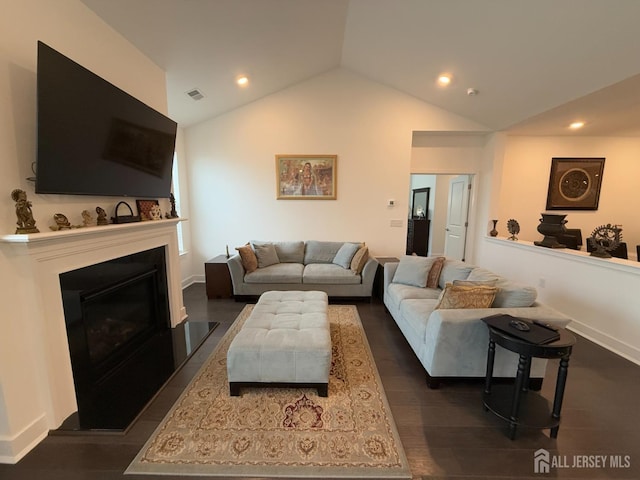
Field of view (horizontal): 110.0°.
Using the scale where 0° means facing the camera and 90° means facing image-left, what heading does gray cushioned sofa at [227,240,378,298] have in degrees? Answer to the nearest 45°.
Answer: approximately 0°

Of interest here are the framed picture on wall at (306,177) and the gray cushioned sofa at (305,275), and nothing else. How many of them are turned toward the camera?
2

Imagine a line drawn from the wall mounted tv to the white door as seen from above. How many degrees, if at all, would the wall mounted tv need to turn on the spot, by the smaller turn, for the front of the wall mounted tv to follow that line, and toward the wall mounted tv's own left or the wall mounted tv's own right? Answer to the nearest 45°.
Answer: approximately 45° to the wall mounted tv's own left

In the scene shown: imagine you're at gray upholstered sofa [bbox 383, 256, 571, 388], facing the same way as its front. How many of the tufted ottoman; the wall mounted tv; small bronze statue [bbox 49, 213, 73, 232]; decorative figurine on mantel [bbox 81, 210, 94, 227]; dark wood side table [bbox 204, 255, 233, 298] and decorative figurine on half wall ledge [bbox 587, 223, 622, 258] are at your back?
1

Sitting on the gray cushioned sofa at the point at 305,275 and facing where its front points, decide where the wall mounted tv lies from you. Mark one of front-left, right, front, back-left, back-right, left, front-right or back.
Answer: front-right

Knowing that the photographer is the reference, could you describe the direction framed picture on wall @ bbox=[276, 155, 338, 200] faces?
facing the viewer

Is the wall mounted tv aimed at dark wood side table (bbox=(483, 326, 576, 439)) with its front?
yes

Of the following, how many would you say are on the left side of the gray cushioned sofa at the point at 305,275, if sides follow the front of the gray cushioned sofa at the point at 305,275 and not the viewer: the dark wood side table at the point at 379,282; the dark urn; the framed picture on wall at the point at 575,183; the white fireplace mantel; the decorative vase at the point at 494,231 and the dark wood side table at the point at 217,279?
4

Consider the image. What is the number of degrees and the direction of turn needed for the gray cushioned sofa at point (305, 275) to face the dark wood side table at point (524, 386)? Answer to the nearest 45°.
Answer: approximately 45° to its left

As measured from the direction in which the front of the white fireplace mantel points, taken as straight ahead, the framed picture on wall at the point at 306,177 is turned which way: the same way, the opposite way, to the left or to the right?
to the right

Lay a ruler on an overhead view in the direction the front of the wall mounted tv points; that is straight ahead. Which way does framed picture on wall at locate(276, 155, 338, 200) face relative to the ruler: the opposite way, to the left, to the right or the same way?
to the right

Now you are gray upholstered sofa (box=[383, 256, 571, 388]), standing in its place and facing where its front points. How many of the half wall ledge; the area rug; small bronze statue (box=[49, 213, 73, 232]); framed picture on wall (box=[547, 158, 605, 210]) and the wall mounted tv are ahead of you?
3

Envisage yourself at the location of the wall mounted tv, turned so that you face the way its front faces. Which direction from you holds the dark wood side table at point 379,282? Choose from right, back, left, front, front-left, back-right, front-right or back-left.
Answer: front-left

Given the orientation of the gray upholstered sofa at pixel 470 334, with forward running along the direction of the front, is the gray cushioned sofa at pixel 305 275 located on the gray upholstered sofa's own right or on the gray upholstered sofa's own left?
on the gray upholstered sofa's own right

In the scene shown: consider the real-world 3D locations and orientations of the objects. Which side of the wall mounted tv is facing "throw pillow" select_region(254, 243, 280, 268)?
left
